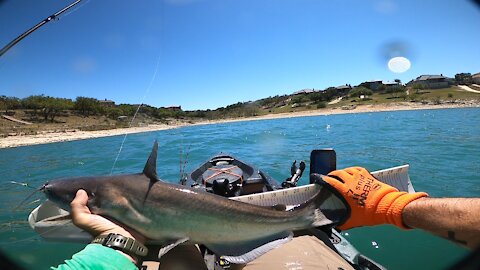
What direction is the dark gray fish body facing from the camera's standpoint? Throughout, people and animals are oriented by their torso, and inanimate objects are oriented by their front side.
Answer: to the viewer's left
